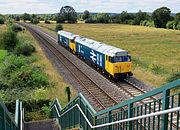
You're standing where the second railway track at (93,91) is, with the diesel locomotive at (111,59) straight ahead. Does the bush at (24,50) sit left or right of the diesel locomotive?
left

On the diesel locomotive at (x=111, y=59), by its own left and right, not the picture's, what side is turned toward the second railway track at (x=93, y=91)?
right

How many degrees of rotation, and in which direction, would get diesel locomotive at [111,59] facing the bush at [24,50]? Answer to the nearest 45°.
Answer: approximately 180°

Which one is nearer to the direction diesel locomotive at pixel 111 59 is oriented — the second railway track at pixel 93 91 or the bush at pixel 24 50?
the second railway track

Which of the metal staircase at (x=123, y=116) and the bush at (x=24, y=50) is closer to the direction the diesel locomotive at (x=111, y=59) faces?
the metal staircase

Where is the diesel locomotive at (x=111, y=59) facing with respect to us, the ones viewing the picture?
facing the viewer and to the right of the viewer

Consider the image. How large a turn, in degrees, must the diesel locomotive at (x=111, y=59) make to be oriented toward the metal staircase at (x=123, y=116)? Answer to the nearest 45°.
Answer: approximately 45° to its right
